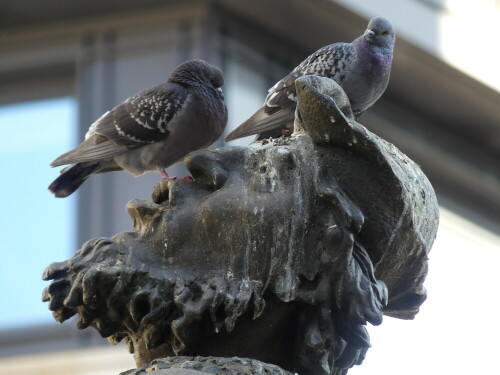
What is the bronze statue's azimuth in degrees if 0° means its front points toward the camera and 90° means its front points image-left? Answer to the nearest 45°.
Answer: approximately 90°

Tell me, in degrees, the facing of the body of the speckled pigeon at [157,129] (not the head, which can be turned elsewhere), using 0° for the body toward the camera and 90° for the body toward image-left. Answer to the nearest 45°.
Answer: approximately 270°

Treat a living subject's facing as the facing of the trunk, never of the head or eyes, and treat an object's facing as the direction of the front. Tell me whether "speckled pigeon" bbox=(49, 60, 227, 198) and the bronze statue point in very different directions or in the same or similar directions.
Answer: very different directions

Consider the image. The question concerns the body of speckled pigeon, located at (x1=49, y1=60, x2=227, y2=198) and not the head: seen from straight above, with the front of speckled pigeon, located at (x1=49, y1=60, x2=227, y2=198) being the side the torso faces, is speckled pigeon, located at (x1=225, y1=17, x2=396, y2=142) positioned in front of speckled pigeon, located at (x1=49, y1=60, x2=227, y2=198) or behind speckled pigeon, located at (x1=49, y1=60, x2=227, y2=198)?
in front

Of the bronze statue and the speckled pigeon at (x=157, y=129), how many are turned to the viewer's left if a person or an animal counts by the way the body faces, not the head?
1

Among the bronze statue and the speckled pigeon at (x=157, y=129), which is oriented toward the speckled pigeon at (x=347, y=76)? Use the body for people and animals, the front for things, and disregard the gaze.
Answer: the speckled pigeon at (x=157, y=129)
